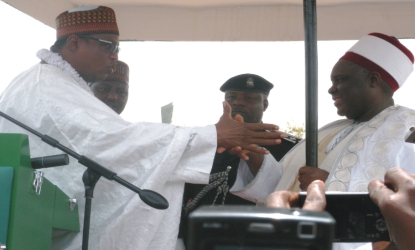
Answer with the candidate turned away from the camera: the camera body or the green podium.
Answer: the camera body

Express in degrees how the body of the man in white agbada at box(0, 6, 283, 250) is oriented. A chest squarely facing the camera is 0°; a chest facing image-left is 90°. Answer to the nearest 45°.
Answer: approximately 270°

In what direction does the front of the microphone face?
to the viewer's right

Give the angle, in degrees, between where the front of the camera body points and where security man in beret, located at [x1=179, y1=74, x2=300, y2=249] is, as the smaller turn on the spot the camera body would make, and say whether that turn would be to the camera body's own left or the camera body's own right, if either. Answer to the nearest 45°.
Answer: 0° — it already faces them

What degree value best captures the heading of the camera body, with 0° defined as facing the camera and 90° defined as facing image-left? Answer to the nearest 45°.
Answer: approximately 180°

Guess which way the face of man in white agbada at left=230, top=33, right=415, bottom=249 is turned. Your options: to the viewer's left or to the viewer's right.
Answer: to the viewer's left

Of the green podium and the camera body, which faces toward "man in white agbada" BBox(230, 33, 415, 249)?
the camera body

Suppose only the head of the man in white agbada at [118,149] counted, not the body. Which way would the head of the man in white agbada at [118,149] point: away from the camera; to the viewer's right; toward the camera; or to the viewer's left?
to the viewer's right
